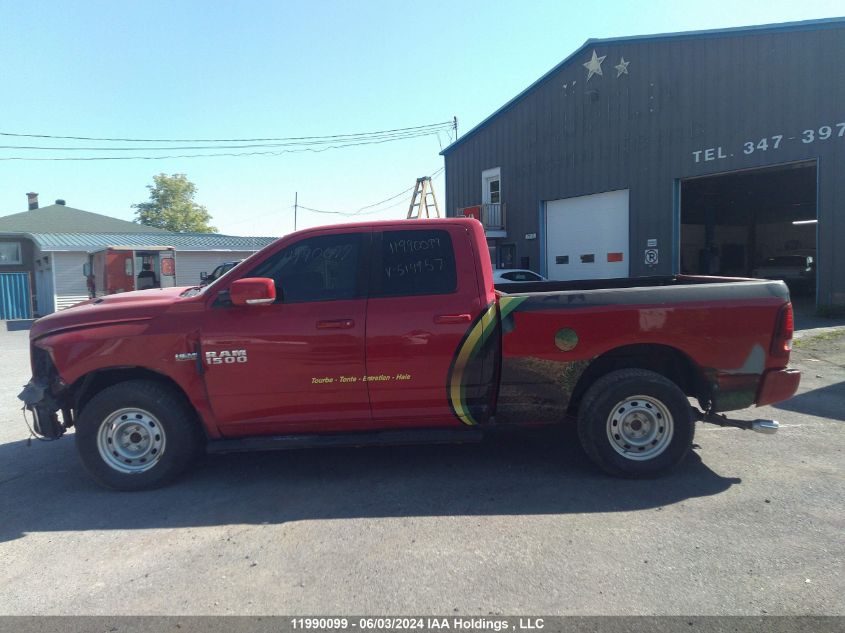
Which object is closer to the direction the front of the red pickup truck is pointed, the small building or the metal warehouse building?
the small building

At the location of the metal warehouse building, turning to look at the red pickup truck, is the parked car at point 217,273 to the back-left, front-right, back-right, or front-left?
front-right

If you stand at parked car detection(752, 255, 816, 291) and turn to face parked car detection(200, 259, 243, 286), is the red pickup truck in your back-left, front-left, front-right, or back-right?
front-left

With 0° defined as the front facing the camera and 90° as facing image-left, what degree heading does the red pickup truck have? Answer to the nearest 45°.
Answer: approximately 90°

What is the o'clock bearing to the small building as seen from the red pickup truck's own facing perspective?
The small building is roughly at 2 o'clock from the red pickup truck.

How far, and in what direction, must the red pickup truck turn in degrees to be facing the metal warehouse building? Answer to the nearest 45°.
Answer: approximately 135° to its right

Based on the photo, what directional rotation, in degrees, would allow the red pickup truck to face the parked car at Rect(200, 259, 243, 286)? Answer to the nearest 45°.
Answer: approximately 45° to its right

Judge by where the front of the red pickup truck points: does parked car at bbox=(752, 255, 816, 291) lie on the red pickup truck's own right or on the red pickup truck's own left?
on the red pickup truck's own right

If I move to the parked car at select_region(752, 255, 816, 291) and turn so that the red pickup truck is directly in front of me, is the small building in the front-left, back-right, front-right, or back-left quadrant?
front-right
